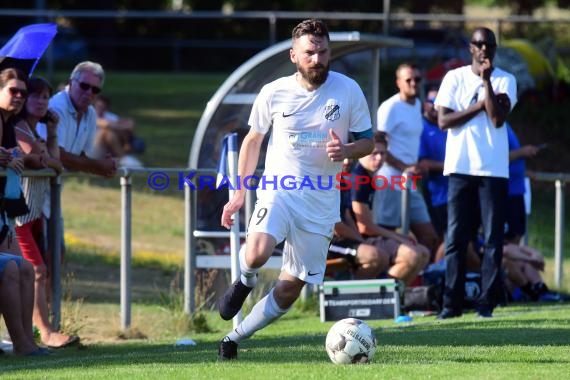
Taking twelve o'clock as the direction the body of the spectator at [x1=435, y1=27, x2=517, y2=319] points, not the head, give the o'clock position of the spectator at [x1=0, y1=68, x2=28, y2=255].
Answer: the spectator at [x1=0, y1=68, x2=28, y2=255] is roughly at 2 o'clock from the spectator at [x1=435, y1=27, x2=517, y2=319].

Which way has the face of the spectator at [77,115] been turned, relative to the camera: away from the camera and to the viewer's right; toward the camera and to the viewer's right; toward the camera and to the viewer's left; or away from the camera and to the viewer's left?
toward the camera and to the viewer's right

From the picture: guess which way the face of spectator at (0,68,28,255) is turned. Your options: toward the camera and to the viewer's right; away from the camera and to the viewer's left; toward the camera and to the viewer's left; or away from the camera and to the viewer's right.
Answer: toward the camera and to the viewer's right

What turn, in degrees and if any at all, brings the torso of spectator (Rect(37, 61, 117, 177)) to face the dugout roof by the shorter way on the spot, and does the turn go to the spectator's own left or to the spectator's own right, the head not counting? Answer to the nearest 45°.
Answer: approximately 90° to the spectator's own left

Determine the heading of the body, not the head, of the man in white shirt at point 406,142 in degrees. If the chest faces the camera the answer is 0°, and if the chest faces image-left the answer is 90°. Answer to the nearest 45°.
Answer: approximately 315°

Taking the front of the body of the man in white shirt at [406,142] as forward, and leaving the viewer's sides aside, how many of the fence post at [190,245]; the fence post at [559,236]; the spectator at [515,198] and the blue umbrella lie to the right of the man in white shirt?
2

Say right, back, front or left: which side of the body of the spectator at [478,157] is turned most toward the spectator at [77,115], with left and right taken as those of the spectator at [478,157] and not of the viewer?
right
